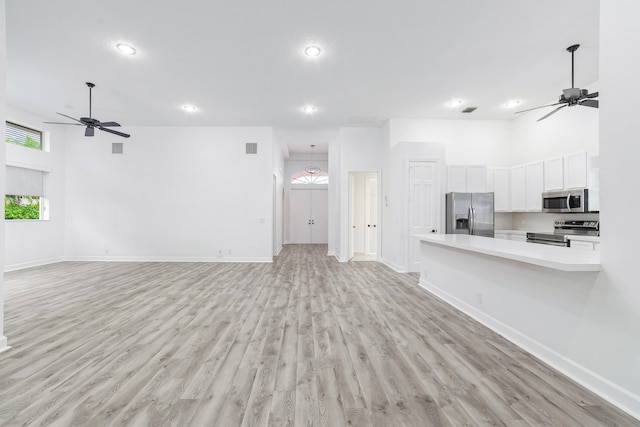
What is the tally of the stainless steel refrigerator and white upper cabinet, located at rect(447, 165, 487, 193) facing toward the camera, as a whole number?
2

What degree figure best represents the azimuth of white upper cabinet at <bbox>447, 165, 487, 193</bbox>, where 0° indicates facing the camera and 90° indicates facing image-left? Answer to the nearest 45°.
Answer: approximately 0°

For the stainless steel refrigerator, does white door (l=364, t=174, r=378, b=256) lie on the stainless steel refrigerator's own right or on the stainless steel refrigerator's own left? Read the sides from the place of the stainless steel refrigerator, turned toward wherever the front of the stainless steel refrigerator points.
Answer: on the stainless steel refrigerator's own right

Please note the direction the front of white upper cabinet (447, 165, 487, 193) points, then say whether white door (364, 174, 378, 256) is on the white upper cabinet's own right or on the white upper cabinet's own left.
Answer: on the white upper cabinet's own right

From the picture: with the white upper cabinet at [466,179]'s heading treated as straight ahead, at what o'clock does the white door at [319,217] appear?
The white door is roughly at 4 o'clock from the white upper cabinet.

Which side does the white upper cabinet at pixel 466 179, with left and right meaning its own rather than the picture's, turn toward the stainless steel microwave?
left

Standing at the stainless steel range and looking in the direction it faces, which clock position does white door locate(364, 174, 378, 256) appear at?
The white door is roughly at 2 o'clock from the stainless steel range.

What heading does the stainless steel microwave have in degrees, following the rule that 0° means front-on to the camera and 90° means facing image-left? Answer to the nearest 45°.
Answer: approximately 45°

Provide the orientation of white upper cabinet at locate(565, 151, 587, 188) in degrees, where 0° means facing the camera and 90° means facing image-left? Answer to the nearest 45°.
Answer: approximately 45°
